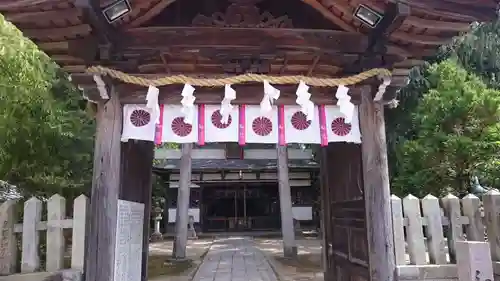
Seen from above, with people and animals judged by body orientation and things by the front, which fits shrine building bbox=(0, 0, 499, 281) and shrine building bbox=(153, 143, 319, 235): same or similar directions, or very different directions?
same or similar directions

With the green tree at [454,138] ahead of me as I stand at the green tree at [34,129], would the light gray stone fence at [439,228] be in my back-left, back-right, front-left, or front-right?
front-right

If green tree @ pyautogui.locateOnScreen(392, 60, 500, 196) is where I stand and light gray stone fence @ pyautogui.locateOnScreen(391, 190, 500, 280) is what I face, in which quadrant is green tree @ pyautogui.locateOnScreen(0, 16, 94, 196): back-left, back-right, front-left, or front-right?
front-right

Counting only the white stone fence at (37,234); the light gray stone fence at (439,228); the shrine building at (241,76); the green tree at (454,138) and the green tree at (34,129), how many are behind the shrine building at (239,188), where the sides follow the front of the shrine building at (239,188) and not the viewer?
0

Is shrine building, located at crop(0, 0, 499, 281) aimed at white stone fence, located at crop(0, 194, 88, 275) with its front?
no

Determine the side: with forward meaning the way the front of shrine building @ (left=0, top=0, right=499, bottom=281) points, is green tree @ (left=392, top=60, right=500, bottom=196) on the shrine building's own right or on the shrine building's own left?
on the shrine building's own left

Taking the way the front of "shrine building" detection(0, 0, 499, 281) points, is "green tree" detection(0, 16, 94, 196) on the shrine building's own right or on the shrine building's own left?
on the shrine building's own right

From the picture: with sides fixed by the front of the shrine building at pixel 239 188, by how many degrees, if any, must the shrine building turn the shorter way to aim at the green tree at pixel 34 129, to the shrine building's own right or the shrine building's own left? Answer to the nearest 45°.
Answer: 0° — it already faces it

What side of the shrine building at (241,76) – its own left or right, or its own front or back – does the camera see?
front

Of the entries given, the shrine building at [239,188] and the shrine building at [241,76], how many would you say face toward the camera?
2

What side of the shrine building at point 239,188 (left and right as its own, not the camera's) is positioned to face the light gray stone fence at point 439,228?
front

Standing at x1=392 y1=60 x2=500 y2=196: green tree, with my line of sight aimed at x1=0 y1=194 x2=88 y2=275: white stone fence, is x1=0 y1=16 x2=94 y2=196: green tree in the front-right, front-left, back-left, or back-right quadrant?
front-right

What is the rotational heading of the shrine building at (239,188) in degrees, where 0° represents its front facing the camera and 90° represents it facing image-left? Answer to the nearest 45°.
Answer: approximately 0°

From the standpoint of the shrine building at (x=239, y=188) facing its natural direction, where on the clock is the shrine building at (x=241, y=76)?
the shrine building at (x=241, y=76) is roughly at 12 o'clock from the shrine building at (x=239, y=188).
